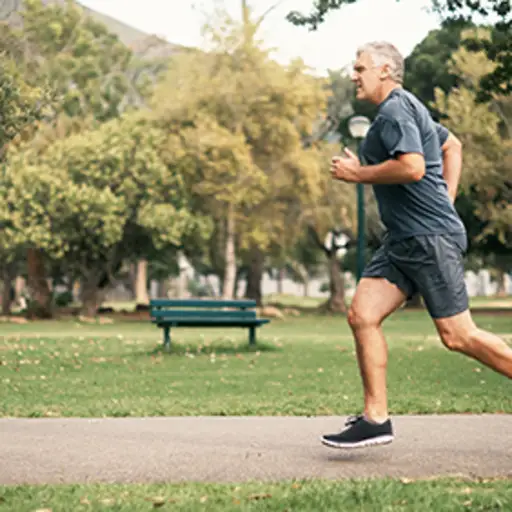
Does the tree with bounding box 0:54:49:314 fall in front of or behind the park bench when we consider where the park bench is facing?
behind

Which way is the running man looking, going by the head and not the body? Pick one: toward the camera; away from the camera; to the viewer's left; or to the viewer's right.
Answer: to the viewer's left

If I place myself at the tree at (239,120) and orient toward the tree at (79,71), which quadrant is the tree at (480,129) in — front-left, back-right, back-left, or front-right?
back-right

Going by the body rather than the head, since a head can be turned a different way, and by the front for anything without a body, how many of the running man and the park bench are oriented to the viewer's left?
1

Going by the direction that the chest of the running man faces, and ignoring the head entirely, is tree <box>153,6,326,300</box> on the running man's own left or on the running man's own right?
on the running man's own right

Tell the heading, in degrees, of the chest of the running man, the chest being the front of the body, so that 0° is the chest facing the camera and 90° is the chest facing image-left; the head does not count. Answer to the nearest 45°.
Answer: approximately 90°

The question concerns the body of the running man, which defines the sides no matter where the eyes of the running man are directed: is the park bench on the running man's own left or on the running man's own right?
on the running man's own right
